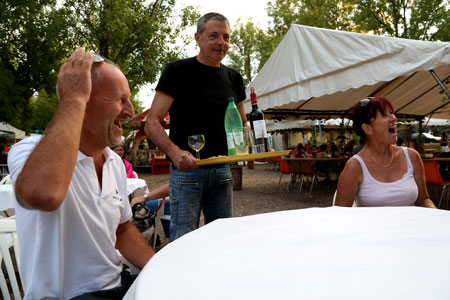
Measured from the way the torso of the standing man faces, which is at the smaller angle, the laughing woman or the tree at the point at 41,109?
the laughing woman

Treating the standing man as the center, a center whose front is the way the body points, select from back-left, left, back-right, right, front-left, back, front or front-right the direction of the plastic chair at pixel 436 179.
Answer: left

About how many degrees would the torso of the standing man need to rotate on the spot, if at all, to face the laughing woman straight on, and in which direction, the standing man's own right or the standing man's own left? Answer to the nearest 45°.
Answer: approximately 45° to the standing man's own left

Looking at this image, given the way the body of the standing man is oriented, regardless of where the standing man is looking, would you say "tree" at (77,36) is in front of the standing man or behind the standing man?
behind

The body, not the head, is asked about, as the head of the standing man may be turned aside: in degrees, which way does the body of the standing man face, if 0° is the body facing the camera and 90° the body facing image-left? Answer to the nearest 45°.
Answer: approximately 315°

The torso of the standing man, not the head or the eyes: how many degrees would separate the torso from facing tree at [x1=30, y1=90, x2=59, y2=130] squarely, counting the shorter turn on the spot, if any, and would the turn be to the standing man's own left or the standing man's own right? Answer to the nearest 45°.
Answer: approximately 180°

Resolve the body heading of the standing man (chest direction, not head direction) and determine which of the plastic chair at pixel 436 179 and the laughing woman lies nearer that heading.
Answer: the laughing woman
